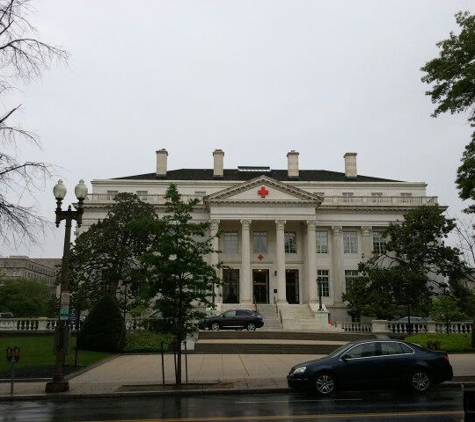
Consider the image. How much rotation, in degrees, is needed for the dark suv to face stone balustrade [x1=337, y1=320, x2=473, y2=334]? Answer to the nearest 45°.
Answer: approximately 180°

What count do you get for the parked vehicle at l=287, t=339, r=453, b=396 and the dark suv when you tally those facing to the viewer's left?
2

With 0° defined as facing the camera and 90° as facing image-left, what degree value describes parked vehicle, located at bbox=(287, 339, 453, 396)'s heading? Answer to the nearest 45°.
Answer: approximately 90°

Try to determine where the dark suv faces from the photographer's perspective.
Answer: facing to the left of the viewer

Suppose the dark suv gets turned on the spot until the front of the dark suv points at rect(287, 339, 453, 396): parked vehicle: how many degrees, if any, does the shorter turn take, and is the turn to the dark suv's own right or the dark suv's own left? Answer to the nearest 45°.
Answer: approximately 90° to the dark suv's own left

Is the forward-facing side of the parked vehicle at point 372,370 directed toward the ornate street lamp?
yes

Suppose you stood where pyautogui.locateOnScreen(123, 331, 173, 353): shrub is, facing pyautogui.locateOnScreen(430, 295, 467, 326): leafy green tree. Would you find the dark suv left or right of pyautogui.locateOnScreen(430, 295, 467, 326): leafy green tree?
left

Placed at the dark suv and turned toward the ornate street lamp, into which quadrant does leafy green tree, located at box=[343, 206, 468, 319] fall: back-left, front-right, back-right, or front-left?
back-left

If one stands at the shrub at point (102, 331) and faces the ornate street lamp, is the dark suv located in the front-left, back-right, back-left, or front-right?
back-left

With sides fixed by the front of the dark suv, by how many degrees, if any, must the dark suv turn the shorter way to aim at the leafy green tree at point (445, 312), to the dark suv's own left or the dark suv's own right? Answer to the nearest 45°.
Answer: approximately 180°

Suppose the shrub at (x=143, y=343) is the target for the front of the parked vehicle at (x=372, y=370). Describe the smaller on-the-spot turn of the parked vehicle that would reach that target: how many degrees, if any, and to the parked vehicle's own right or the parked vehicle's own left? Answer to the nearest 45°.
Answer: approximately 45° to the parked vehicle's own right

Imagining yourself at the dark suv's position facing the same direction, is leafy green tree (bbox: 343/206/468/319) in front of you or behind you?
behind
